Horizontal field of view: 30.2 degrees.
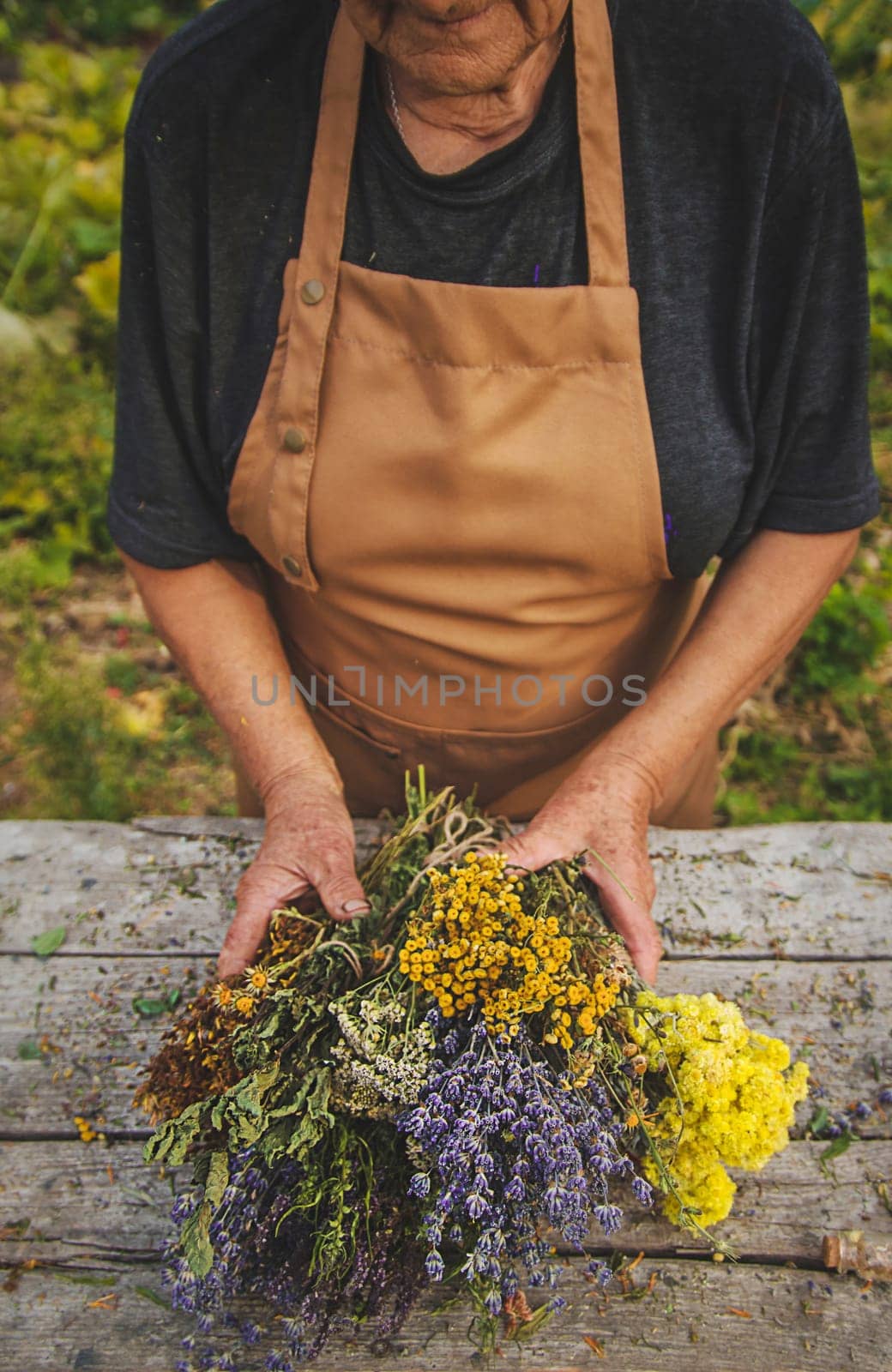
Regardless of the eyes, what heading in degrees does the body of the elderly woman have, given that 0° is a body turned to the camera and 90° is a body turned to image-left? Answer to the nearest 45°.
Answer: approximately 0°
